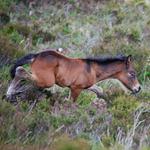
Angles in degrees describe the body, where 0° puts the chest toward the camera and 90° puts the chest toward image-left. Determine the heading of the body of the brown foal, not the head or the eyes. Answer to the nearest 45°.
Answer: approximately 270°
